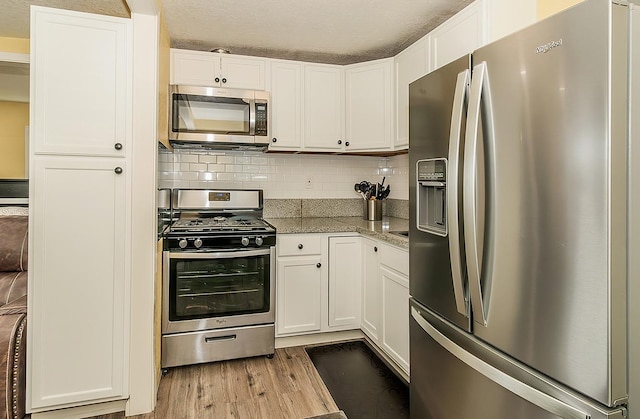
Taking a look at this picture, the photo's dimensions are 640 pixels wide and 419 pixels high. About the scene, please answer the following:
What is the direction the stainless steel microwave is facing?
toward the camera

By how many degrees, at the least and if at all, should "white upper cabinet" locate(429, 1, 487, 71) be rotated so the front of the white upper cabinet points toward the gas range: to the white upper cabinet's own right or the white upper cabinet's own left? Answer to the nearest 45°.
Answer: approximately 45° to the white upper cabinet's own right

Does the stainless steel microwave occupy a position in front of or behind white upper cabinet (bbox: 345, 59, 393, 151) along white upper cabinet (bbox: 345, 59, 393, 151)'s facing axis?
in front

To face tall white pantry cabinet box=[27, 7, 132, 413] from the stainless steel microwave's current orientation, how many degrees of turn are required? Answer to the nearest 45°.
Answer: approximately 45° to its right

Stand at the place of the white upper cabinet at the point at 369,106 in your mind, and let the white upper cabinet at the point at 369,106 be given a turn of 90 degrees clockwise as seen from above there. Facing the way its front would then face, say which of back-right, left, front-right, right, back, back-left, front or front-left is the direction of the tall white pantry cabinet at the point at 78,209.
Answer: left

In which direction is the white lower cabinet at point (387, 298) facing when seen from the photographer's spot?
facing the viewer and to the left of the viewer

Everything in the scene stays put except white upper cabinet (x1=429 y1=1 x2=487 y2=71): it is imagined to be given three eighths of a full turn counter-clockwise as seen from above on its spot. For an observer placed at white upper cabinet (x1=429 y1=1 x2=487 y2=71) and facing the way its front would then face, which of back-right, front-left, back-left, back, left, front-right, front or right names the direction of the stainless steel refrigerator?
right

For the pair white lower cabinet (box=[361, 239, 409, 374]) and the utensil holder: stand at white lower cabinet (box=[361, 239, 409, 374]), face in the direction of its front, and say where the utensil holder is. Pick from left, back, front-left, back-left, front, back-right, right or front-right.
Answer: back-right

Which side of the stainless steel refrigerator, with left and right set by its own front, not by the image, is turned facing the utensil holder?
right

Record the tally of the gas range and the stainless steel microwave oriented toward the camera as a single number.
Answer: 2

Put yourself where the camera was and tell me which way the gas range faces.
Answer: facing the viewer
